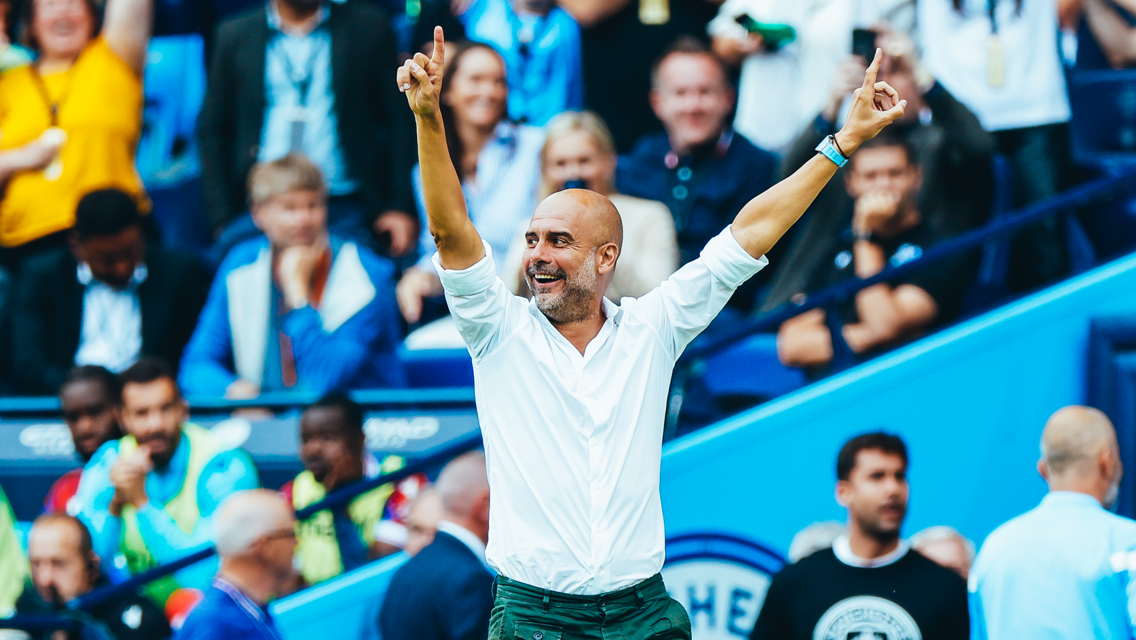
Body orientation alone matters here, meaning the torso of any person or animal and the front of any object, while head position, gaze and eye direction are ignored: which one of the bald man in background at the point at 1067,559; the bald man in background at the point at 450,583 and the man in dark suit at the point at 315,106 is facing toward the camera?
the man in dark suit

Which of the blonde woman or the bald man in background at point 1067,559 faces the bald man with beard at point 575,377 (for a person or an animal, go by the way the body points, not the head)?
the blonde woman

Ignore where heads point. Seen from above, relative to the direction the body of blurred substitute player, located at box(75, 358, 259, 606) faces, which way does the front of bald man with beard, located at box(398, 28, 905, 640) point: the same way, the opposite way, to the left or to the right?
the same way

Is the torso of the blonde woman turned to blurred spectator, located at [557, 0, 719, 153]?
no

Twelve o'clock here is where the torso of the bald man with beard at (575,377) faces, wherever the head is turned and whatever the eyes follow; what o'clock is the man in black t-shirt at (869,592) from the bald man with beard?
The man in black t-shirt is roughly at 7 o'clock from the bald man with beard.

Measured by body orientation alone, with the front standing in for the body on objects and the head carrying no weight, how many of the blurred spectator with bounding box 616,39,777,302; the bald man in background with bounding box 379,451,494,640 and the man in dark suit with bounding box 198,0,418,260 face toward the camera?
2

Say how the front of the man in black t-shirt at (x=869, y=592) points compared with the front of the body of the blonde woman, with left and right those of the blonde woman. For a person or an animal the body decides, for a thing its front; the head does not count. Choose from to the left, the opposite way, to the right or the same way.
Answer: the same way

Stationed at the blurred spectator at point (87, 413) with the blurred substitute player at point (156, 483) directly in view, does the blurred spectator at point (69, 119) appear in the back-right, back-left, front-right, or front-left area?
back-left

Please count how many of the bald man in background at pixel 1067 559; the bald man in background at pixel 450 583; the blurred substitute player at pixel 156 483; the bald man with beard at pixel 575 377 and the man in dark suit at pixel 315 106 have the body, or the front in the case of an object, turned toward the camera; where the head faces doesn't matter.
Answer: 3

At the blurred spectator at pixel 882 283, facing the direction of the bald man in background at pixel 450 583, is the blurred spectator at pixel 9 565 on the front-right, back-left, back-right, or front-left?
front-right

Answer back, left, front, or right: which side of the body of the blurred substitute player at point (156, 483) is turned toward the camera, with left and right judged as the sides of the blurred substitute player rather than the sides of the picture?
front

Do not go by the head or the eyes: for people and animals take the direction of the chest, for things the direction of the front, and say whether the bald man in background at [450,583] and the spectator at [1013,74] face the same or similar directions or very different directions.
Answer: very different directions

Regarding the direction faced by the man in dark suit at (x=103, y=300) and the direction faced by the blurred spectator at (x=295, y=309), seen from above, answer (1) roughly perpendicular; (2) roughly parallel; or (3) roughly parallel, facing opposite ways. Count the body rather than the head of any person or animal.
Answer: roughly parallel

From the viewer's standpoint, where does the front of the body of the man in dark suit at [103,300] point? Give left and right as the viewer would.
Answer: facing the viewer

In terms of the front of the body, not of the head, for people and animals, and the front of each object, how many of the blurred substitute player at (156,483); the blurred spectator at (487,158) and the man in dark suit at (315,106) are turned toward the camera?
3
